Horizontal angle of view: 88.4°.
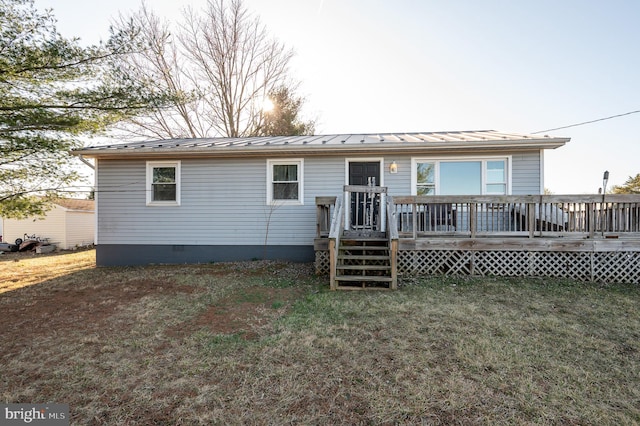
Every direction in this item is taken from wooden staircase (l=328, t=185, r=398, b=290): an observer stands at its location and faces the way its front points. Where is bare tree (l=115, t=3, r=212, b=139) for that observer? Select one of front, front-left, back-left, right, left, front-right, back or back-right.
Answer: back-right

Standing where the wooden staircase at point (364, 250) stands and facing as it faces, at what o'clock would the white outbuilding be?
The white outbuilding is roughly at 4 o'clock from the wooden staircase.

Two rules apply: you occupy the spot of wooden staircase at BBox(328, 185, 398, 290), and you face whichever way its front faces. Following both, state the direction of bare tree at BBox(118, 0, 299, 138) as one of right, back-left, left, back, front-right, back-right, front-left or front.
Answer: back-right

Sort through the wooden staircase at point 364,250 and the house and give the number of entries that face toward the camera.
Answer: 2

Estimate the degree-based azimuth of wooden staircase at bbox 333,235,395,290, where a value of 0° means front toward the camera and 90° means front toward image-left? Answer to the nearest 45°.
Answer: approximately 0°

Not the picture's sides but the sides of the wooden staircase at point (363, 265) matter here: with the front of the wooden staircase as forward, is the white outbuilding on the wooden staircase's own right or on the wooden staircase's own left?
on the wooden staircase's own right

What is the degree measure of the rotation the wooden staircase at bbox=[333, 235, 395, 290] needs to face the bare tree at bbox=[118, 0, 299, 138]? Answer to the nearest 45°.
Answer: approximately 135° to its right

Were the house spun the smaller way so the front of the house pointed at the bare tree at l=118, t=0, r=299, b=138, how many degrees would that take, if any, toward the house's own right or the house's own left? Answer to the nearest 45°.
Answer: approximately 180°

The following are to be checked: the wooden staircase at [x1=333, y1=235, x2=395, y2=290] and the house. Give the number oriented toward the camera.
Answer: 2
